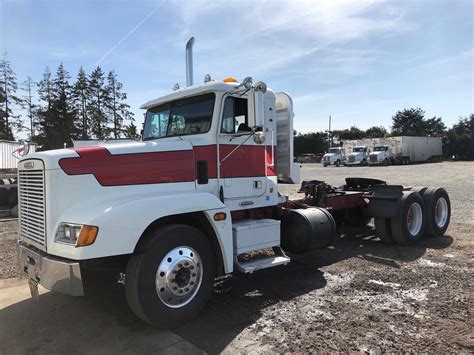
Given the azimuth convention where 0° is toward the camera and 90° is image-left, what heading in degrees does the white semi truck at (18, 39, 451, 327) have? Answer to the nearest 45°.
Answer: approximately 45°

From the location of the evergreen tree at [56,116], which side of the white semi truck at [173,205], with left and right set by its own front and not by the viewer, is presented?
right

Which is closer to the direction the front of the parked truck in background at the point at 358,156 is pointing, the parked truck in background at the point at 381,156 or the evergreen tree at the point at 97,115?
the evergreen tree

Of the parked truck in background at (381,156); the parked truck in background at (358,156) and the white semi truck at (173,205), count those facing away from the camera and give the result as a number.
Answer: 0

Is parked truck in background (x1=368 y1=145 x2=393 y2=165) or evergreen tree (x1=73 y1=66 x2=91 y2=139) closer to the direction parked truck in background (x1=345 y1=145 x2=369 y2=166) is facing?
the evergreen tree

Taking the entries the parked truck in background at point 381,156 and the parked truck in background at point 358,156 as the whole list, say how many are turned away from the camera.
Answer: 0

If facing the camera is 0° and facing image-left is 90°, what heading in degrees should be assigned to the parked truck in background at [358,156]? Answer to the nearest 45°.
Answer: approximately 45°

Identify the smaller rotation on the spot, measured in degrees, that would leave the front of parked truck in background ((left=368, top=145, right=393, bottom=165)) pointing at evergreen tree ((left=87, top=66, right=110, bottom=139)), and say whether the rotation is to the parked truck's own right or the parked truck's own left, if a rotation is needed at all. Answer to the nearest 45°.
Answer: approximately 45° to the parked truck's own right

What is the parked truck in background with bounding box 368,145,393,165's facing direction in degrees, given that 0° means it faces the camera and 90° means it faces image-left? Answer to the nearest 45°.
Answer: approximately 45°

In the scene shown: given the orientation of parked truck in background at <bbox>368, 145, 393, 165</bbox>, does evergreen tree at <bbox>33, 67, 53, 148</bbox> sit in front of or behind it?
in front

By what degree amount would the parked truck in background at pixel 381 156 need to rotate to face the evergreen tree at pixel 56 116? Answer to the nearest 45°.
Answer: approximately 45° to its right

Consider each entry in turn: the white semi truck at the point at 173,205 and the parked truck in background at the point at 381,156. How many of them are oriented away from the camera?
0
